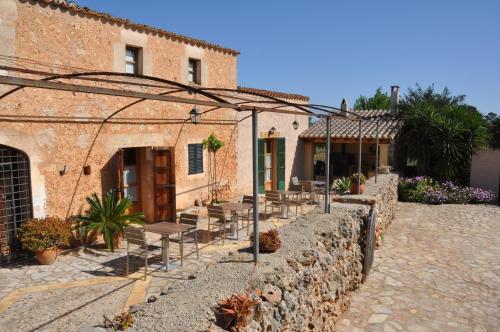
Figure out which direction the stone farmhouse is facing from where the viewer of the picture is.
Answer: facing the viewer and to the right of the viewer

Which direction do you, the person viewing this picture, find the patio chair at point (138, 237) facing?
facing away from the viewer and to the right of the viewer

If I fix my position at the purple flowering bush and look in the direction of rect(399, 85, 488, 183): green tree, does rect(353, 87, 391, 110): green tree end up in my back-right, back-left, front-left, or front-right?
front-left

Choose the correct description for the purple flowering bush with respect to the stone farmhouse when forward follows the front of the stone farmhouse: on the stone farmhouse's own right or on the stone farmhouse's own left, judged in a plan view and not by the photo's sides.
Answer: on the stone farmhouse's own left

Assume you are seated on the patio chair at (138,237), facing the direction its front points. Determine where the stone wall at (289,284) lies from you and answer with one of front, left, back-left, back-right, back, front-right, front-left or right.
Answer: right

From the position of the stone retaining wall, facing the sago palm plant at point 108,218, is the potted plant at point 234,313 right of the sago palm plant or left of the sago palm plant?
left

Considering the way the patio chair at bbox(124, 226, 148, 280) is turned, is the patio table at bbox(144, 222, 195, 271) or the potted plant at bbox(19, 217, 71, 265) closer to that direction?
the patio table

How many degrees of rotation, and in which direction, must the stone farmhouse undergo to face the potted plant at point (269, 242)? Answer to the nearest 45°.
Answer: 0° — it already faces it

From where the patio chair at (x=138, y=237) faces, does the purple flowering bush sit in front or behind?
in front

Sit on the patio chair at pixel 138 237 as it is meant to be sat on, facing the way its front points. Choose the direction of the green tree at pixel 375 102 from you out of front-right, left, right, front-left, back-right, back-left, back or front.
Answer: front

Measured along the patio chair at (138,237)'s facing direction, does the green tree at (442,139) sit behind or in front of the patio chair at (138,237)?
in front

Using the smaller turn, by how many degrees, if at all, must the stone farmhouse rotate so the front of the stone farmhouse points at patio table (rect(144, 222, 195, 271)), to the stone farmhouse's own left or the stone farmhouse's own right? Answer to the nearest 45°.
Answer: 0° — it already faces it

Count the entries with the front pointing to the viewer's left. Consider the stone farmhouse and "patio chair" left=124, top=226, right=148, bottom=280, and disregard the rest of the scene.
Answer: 0
